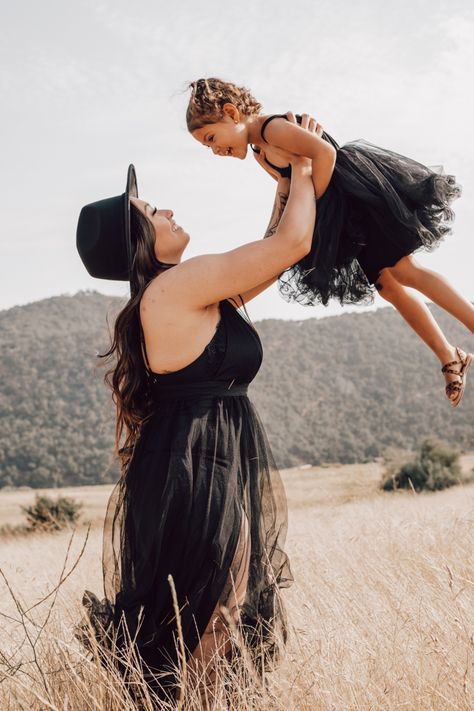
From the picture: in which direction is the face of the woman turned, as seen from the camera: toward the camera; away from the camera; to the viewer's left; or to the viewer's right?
to the viewer's right

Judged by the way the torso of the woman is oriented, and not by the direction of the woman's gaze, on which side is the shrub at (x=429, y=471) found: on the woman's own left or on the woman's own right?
on the woman's own left

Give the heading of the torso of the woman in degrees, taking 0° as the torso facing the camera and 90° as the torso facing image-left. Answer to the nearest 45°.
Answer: approximately 270°
